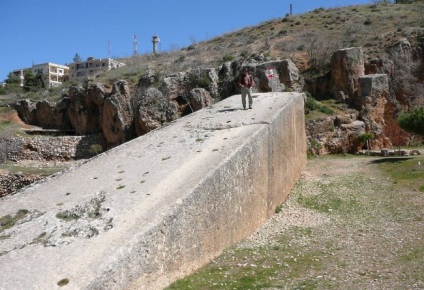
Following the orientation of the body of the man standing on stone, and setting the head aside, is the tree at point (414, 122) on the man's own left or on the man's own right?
on the man's own left

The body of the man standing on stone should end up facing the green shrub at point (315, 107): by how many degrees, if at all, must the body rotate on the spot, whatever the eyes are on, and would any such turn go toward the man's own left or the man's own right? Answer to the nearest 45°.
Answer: approximately 135° to the man's own left

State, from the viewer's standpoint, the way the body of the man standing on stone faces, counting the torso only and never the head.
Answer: toward the camera

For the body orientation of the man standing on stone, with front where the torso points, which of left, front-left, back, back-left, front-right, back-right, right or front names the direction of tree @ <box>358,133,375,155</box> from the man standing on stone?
back-left

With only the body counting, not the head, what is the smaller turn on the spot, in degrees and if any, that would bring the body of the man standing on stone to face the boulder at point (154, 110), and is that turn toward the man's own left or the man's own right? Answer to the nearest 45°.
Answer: approximately 135° to the man's own right

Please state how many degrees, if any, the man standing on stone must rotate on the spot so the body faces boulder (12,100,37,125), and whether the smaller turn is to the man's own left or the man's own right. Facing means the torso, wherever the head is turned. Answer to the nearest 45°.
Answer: approximately 135° to the man's own right
